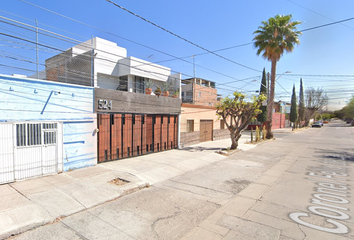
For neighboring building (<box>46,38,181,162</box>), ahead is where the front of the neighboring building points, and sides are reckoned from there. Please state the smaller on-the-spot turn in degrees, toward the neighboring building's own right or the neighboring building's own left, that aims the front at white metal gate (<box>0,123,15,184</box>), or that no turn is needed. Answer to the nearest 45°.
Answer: approximately 90° to the neighboring building's own right

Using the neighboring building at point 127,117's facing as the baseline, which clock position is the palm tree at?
The palm tree is roughly at 10 o'clock from the neighboring building.

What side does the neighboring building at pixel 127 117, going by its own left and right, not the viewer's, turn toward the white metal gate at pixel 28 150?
right

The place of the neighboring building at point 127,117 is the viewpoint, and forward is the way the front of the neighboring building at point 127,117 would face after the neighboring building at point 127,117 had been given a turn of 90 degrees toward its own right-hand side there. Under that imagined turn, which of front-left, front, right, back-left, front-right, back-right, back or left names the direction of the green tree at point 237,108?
back-left
